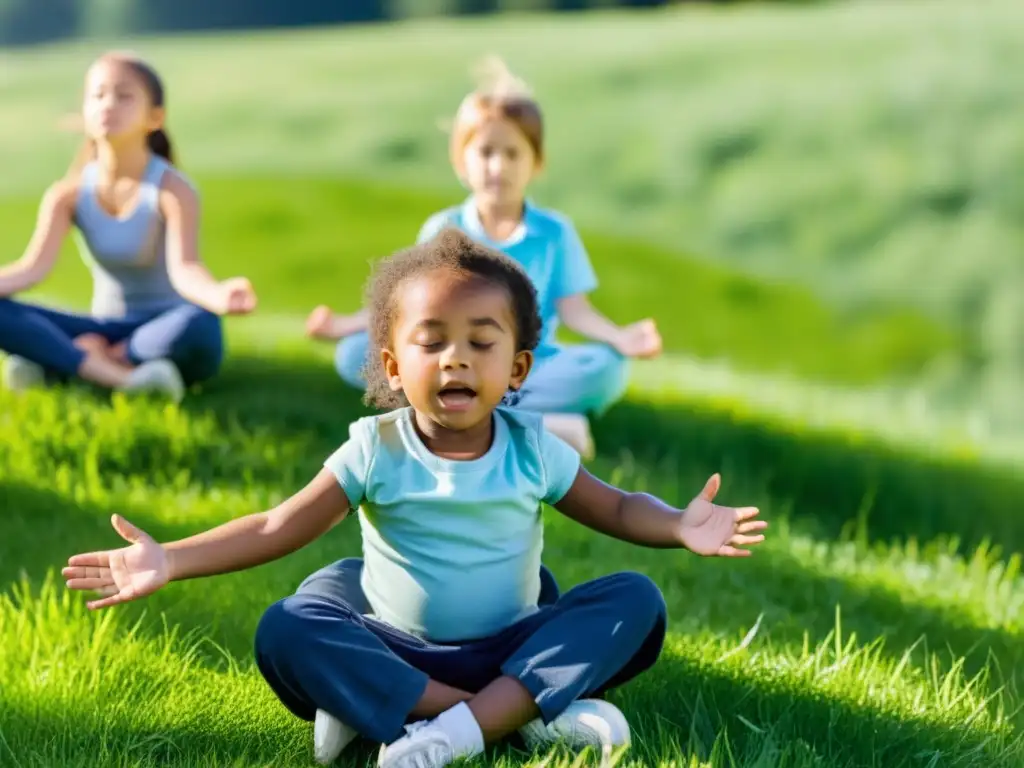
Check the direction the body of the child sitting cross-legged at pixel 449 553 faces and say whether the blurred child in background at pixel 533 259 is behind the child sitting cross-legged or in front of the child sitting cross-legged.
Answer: behind

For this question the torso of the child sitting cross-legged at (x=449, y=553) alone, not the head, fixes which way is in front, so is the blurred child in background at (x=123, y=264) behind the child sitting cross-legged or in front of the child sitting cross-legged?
behind

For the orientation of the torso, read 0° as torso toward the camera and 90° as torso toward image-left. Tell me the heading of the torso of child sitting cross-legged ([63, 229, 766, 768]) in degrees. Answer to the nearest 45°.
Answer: approximately 0°

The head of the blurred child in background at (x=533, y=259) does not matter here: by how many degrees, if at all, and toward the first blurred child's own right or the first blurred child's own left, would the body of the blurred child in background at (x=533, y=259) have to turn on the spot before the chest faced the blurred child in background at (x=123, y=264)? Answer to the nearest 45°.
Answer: approximately 90° to the first blurred child's own right

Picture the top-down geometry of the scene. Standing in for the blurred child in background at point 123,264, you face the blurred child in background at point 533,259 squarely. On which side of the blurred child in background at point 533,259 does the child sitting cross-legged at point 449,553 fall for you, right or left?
right

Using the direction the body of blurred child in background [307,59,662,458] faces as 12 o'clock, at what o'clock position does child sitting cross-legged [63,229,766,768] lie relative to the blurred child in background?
The child sitting cross-legged is roughly at 12 o'clock from the blurred child in background.

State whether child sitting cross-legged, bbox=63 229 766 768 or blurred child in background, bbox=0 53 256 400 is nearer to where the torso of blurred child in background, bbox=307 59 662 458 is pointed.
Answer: the child sitting cross-legged

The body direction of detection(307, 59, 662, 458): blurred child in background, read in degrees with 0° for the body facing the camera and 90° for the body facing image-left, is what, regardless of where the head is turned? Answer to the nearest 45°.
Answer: approximately 0°
